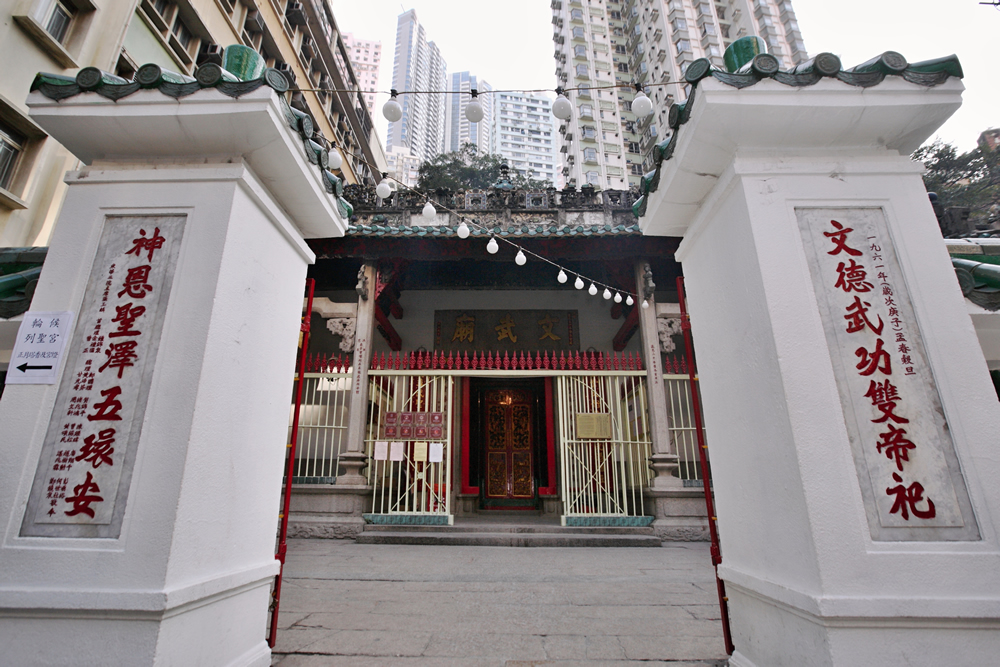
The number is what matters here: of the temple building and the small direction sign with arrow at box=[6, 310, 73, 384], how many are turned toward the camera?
2

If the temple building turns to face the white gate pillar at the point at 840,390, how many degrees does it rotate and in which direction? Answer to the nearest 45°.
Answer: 0° — it already faces it

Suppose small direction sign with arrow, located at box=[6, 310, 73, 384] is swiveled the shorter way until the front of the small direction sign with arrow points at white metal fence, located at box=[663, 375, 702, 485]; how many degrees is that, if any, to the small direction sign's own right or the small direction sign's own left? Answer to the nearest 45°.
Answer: approximately 90° to the small direction sign's own left

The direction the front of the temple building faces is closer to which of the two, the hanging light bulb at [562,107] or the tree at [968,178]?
the hanging light bulb

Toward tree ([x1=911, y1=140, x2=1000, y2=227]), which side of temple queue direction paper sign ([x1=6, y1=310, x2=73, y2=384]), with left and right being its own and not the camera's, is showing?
left

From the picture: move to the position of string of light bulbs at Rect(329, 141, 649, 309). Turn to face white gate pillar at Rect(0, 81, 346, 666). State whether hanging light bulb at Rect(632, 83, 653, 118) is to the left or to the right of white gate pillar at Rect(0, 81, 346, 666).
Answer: left

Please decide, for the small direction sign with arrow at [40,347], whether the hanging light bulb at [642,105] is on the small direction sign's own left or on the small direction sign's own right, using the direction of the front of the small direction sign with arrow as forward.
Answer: on the small direction sign's own left

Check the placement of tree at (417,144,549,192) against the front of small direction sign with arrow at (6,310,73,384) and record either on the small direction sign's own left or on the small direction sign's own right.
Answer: on the small direction sign's own left
